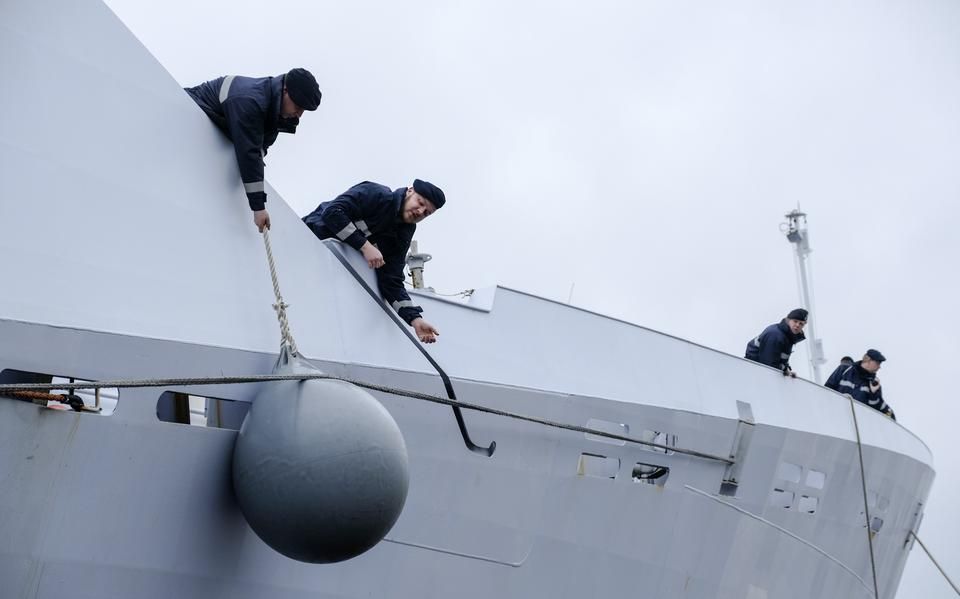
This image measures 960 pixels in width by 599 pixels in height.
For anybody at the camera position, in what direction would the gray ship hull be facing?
facing away from the viewer and to the right of the viewer
